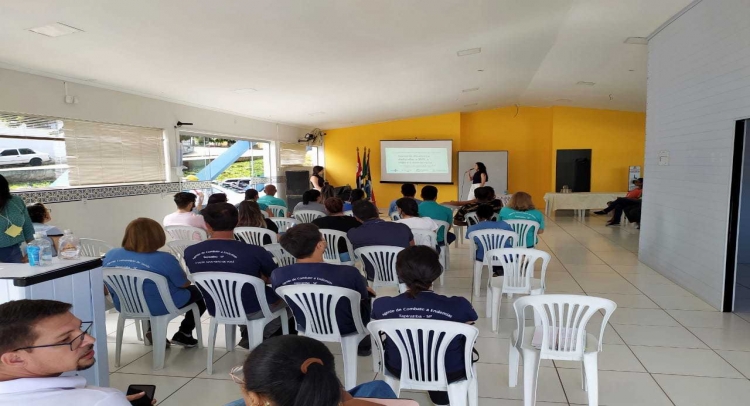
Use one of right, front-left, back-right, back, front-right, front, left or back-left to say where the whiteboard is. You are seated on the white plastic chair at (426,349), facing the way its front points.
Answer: front

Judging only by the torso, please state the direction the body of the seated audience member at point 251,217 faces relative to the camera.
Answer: away from the camera

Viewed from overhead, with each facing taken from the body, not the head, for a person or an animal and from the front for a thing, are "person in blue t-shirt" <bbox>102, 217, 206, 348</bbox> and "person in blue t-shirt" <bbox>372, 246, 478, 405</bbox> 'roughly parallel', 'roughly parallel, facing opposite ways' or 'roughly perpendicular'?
roughly parallel

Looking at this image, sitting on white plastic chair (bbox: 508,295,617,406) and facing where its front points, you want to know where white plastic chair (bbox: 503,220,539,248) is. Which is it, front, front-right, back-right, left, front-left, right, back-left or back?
front

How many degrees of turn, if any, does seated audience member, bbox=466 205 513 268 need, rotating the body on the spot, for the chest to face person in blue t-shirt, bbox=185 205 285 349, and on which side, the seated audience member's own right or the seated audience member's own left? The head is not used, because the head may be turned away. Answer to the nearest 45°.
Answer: approximately 135° to the seated audience member's own left

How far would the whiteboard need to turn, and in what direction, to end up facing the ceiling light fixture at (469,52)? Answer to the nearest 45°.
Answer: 0° — it already faces it

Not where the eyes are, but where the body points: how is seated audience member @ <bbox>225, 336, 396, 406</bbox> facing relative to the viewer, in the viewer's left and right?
facing away from the viewer and to the left of the viewer

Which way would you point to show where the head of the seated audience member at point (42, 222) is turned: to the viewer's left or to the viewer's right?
to the viewer's right

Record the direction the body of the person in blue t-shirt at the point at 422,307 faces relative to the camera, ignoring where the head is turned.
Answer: away from the camera

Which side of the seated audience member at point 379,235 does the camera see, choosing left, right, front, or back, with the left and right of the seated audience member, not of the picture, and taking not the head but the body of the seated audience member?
back

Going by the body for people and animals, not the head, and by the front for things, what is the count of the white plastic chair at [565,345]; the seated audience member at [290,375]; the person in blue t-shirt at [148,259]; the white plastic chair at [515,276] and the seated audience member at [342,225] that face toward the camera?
0

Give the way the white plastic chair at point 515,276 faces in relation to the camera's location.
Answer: facing away from the viewer

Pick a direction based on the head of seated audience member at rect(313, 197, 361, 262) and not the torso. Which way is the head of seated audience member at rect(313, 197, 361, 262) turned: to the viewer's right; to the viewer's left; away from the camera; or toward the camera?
away from the camera

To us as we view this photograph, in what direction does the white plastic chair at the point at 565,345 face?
facing away from the viewer

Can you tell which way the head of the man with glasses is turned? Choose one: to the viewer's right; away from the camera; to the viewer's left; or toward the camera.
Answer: to the viewer's right

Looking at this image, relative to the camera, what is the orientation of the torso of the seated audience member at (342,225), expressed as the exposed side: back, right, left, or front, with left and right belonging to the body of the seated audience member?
back

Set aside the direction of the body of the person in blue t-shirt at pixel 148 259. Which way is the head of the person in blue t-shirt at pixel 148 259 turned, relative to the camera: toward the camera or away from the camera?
away from the camera
